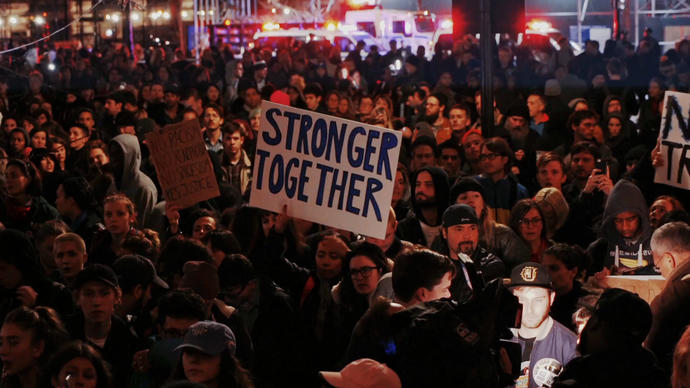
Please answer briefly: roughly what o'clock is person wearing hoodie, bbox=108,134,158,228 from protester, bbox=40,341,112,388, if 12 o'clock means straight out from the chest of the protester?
The person wearing hoodie is roughly at 6 o'clock from the protester.

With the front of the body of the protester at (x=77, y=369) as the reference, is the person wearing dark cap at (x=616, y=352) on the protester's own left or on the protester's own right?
on the protester's own left

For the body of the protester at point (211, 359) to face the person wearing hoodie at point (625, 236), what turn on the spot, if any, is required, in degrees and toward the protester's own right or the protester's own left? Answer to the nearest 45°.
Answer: approximately 180°

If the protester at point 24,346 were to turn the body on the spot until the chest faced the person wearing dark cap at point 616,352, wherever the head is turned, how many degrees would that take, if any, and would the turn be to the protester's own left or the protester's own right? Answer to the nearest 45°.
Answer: approximately 90° to the protester's own left

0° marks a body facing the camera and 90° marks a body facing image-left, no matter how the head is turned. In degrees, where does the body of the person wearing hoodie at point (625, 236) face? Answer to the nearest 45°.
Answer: approximately 0°

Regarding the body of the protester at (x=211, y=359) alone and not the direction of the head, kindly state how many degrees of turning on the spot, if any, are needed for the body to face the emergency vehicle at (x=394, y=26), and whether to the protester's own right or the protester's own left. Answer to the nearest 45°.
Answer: approximately 135° to the protester's own right

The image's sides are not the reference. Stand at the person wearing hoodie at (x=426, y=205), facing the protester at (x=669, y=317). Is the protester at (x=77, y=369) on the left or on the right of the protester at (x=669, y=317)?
right

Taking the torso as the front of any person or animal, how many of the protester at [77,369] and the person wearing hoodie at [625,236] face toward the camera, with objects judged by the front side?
2
